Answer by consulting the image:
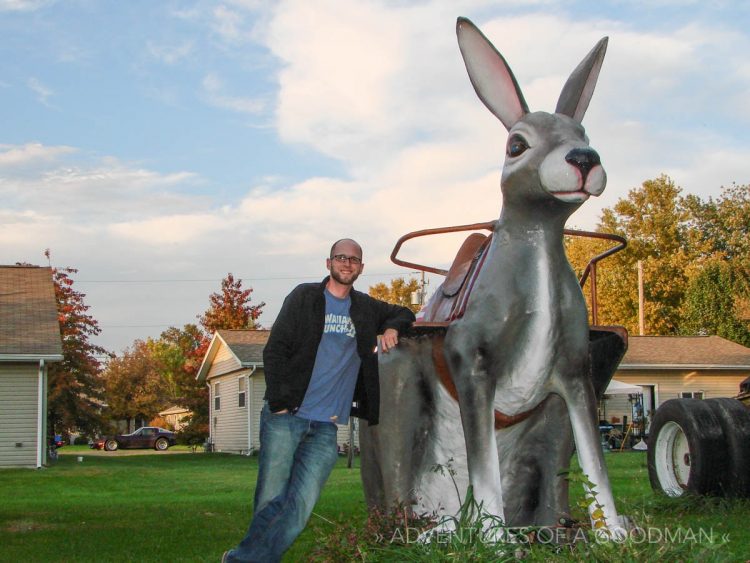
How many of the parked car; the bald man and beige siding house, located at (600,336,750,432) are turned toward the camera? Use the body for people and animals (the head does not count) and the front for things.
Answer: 2

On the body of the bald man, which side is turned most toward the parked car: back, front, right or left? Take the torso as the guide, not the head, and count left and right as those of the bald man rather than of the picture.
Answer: back

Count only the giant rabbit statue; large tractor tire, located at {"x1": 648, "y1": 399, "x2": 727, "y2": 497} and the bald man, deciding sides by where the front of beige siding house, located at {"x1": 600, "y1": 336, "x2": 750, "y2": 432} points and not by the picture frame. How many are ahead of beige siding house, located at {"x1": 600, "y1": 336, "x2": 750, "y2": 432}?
3

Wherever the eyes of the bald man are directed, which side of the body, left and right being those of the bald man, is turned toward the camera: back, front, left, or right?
front

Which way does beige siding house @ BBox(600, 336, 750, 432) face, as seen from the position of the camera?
facing the viewer

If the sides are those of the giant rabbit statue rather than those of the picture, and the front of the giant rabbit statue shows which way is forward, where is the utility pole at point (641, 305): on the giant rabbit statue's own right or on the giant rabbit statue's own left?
on the giant rabbit statue's own left

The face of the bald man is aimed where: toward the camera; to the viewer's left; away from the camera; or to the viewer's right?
toward the camera

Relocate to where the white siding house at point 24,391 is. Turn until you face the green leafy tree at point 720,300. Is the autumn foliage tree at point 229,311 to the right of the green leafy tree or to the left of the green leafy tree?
left

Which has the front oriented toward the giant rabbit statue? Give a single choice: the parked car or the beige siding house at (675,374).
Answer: the beige siding house

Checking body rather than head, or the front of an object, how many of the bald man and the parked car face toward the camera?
1

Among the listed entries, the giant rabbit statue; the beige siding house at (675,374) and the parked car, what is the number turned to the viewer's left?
1

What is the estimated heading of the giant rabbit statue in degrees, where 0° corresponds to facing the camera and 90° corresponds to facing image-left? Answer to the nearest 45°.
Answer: approximately 315°

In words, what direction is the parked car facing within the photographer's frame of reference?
facing to the left of the viewer

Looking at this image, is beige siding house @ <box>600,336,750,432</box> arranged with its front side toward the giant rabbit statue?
yes

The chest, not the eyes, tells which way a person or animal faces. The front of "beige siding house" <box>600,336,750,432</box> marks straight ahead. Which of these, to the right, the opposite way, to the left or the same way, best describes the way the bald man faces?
the same way

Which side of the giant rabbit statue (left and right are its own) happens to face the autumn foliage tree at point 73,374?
back

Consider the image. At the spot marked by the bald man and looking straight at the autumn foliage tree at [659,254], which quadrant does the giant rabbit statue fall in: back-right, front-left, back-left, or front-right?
front-right
